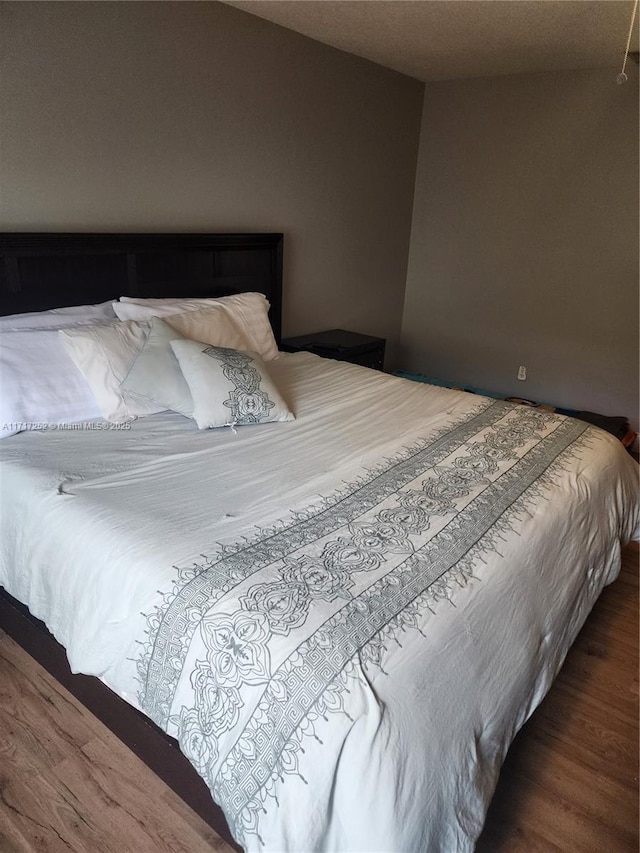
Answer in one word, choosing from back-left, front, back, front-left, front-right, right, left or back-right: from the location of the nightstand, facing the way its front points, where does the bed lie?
front-right

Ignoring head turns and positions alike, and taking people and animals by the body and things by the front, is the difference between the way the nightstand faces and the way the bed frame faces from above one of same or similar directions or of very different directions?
same or similar directions

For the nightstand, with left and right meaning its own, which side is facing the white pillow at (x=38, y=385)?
right

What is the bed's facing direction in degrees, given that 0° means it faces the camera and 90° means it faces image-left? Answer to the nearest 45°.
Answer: approximately 315°

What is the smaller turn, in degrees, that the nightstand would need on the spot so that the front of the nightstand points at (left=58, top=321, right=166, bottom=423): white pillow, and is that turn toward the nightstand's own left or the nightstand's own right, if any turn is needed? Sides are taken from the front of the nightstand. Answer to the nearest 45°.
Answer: approximately 90° to the nightstand's own right

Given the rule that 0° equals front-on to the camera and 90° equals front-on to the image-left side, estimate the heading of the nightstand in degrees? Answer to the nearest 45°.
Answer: approximately 315°

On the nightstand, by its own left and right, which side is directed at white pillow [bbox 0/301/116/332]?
right

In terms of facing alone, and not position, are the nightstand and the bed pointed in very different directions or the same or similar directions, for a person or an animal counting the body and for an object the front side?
same or similar directions

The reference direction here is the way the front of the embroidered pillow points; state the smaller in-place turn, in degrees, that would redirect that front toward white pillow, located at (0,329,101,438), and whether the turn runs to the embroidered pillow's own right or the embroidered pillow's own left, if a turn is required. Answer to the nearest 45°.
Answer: approximately 135° to the embroidered pillow's own right

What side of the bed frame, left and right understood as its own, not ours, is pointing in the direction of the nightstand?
left

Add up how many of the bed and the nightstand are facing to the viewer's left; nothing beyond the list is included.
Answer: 0
